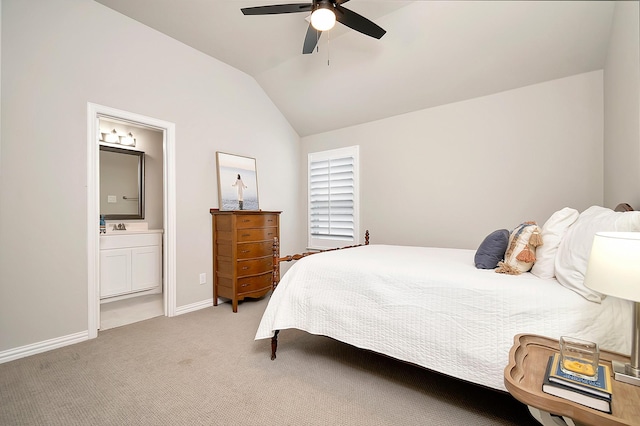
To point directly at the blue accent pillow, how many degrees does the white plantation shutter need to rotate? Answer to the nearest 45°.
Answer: approximately 90° to its left

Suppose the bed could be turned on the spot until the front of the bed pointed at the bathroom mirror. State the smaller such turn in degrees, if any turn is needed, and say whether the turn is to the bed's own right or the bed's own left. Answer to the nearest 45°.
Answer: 0° — it already faces it

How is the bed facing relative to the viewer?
to the viewer's left

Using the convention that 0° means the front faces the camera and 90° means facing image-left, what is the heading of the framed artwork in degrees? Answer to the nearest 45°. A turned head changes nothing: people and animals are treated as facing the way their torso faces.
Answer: approximately 315°

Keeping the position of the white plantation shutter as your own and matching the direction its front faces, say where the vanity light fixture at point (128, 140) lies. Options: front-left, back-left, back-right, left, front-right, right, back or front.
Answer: front-right

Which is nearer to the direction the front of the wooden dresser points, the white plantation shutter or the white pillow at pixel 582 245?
the white pillow

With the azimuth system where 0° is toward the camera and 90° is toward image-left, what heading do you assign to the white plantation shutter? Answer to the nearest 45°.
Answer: approximately 45°

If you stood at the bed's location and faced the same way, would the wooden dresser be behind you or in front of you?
in front

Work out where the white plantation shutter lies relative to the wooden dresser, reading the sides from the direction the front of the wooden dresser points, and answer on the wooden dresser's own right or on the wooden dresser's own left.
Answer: on the wooden dresser's own left

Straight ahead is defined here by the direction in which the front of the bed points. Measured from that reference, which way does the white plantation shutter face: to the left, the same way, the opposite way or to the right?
to the left
